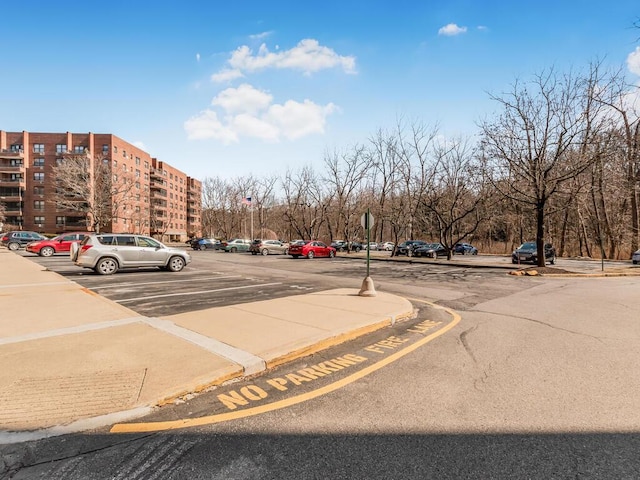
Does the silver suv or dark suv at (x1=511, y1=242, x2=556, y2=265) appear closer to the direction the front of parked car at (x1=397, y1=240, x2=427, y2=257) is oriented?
the silver suv

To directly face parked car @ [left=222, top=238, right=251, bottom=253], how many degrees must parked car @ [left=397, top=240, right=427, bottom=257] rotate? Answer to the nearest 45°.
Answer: approximately 45° to its right

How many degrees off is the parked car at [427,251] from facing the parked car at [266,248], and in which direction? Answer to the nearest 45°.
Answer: approximately 45° to its right

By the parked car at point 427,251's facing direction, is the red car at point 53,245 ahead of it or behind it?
ahead

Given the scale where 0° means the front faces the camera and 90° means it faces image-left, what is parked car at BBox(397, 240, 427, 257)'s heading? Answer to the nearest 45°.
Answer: approximately 45°

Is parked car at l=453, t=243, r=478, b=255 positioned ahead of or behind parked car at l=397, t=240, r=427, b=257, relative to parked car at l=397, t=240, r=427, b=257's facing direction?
behind

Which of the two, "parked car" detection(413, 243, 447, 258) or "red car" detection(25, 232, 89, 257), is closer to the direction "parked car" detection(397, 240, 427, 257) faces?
the red car

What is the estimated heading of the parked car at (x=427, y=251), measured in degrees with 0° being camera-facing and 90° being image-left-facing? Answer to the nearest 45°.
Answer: approximately 45°

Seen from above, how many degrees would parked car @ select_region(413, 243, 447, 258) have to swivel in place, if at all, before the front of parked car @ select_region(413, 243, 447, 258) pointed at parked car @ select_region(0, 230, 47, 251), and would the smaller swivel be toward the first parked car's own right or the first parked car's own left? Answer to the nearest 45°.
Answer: approximately 45° to the first parked car's own right

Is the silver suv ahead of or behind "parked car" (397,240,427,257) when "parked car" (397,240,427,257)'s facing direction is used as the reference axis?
ahead
